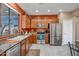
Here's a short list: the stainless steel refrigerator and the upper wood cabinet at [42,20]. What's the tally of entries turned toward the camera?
2

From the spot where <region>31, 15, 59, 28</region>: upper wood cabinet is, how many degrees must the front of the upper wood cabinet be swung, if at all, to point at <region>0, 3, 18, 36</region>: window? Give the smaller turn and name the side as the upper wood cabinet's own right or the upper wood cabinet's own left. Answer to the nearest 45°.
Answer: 0° — it already faces it

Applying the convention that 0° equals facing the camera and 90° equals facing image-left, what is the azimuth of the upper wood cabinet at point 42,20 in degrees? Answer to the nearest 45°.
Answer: approximately 0°

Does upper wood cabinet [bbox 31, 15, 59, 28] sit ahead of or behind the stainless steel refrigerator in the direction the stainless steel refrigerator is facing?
behind

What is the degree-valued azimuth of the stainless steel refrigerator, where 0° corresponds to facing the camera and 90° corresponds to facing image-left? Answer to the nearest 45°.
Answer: approximately 0°

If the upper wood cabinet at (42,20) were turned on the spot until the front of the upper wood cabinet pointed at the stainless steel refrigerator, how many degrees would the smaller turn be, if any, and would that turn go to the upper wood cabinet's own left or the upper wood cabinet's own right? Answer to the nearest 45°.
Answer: approximately 45° to the upper wood cabinet's own left

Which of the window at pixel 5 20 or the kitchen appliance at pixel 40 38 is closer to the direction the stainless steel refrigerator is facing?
the window

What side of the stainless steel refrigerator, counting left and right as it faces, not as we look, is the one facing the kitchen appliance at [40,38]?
right
